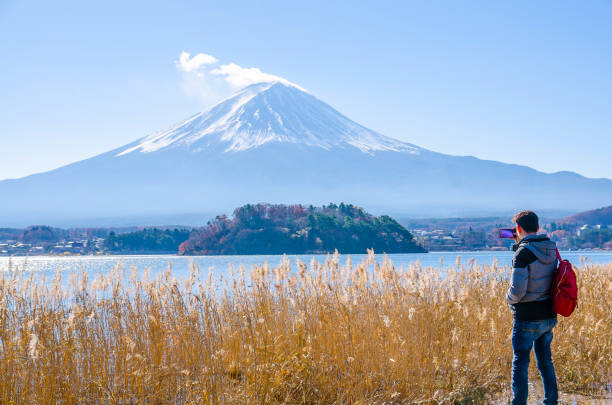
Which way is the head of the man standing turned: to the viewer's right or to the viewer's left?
to the viewer's left

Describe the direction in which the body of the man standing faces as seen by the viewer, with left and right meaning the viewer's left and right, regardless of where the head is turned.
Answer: facing away from the viewer and to the left of the viewer
